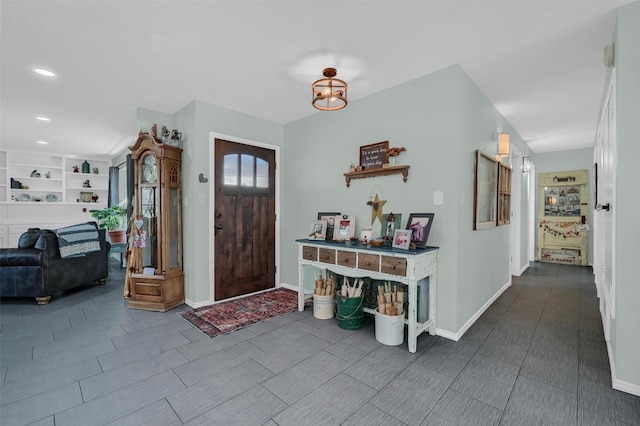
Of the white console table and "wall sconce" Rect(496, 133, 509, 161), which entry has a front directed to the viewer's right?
the wall sconce

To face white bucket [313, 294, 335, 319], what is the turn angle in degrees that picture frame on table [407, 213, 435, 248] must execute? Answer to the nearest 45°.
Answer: approximately 45° to its right

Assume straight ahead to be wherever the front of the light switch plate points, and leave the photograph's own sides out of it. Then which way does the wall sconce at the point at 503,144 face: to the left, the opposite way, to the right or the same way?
to the left

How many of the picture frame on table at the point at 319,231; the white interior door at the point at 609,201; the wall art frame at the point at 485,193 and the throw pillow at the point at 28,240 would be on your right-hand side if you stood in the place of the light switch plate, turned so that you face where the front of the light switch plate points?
2

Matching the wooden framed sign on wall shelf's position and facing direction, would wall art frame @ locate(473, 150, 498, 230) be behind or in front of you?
behind

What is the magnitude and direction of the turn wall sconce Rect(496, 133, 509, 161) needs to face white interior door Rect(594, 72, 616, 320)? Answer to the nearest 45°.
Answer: approximately 45° to its right

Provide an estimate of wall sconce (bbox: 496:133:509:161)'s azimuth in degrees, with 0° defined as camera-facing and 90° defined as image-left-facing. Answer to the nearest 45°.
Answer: approximately 270°

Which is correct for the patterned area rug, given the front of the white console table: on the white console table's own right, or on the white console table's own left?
on the white console table's own right
